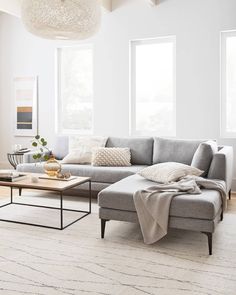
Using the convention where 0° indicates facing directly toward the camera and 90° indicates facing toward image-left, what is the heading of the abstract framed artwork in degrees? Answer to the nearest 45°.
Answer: approximately 45°

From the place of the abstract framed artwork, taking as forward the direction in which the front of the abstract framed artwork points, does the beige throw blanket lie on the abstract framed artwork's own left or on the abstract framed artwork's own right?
on the abstract framed artwork's own left

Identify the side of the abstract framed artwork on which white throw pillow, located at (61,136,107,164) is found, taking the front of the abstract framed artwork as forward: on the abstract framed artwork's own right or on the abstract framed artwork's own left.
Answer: on the abstract framed artwork's own left

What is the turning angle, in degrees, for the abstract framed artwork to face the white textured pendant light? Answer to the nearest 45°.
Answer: approximately 45° to its left

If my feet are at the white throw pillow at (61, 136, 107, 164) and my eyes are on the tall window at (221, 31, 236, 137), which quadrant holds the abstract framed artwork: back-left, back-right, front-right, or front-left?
back-left

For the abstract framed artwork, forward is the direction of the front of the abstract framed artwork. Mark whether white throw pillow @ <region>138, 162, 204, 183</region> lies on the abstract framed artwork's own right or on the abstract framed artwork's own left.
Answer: on the abstract framed artwork's own left

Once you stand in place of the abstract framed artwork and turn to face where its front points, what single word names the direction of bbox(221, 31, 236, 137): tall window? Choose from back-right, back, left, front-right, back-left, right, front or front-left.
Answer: left

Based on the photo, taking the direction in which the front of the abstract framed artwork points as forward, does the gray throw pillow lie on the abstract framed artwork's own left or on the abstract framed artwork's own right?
on the abstract framed artwork's own left
